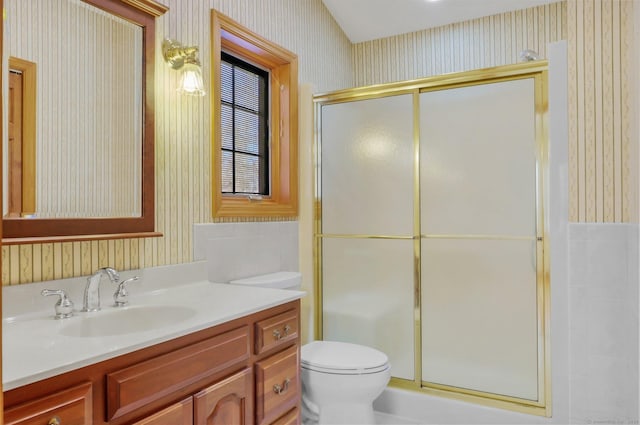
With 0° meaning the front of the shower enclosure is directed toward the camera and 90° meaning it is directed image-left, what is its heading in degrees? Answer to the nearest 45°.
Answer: approximately 45°

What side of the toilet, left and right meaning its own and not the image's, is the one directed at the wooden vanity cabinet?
right

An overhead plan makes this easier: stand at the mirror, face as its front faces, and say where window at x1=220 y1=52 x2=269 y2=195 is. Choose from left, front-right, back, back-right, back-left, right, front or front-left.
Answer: left

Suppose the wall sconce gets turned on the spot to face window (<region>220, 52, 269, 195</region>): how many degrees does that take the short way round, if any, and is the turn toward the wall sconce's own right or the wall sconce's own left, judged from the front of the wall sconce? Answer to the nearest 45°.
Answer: approximately 90° to the wall sconce's own left

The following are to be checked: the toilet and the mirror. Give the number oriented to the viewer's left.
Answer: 0

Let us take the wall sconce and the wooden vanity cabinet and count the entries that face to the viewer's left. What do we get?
0

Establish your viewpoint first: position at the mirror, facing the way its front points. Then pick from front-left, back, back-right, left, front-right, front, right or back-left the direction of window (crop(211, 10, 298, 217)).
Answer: left

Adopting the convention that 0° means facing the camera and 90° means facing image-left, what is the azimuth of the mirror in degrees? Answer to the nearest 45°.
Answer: approximately 315°

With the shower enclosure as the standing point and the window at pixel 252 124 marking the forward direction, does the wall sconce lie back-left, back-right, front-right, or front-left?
front-left
